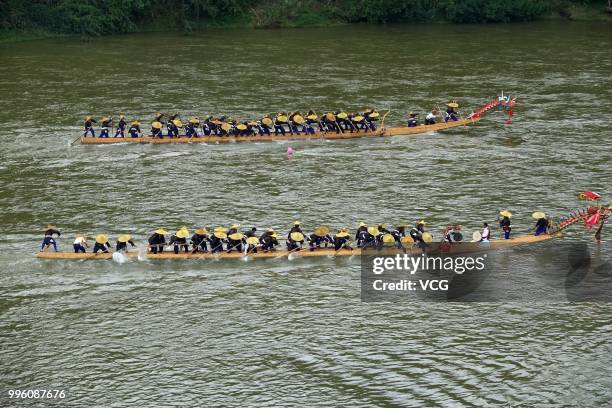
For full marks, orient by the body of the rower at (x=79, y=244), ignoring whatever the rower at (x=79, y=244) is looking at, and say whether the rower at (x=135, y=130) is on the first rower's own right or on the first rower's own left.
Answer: on the first rower's own left

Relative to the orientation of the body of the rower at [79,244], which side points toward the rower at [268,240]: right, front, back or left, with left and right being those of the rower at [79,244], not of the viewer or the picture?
front

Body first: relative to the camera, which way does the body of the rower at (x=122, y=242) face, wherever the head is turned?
to the viewer's right

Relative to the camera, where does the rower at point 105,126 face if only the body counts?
to the viewer's right

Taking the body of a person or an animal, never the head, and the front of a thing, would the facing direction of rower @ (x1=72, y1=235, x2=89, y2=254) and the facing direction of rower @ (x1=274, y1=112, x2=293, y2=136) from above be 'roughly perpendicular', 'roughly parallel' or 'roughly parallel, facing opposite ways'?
roughly parallel

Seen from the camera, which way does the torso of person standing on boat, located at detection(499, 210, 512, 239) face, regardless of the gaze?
to the viewer's left

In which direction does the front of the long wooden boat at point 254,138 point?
to the viewer's right

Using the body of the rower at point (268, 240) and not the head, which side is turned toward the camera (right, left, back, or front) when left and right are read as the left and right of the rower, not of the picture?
right

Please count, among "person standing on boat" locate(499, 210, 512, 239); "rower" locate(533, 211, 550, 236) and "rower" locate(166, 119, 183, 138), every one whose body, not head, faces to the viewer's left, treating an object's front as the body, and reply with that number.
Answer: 2

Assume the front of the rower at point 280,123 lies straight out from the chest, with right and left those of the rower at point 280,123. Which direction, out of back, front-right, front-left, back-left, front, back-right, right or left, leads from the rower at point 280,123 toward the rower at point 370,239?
right

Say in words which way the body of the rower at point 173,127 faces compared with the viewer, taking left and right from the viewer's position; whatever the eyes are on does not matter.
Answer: facing to the right of the viewer

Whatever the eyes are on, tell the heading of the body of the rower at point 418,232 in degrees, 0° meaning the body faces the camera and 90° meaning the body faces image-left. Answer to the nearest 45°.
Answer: approximately 270°

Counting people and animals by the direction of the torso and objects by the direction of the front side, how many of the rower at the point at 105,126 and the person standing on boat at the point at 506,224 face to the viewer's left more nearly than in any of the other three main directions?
1

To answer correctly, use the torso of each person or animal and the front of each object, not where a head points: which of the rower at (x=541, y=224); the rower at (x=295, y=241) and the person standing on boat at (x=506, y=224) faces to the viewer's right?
the rower at (x=295, y=241)

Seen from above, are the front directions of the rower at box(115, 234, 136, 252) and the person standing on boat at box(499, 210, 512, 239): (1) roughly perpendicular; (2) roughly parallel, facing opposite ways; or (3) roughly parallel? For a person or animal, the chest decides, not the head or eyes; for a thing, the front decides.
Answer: roughly parallel, facing opposite ways

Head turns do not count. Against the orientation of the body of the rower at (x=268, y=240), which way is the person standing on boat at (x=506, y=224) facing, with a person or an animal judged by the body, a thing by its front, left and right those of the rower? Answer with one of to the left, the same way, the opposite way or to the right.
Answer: the opposite way
